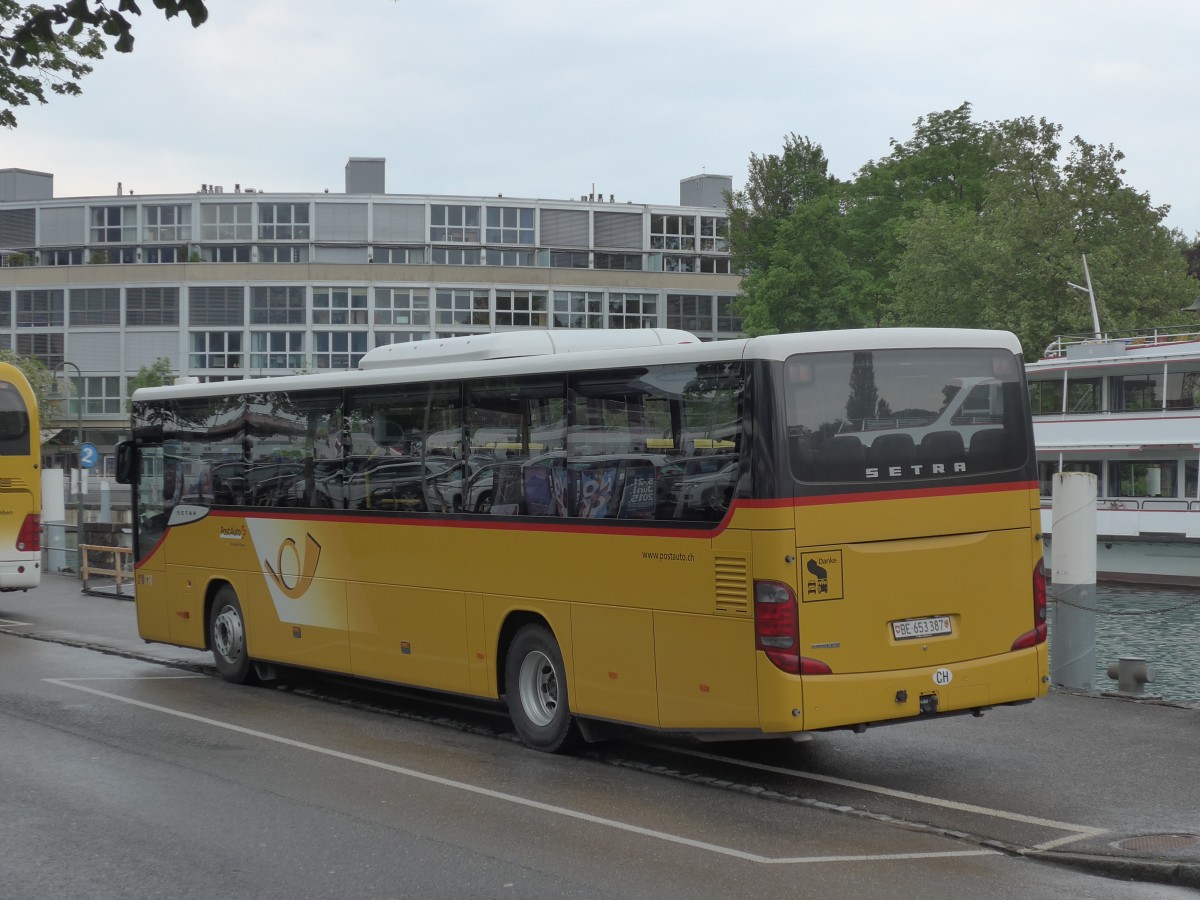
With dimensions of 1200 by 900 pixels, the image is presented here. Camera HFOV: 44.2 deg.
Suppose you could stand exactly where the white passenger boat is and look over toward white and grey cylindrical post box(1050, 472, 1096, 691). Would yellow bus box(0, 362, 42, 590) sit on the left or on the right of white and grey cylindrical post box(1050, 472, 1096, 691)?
right

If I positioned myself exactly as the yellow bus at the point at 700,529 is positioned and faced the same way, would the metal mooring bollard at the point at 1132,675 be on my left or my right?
on my right

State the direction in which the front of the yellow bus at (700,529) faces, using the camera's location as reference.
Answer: facing away from the viewer and to the left of the viewer

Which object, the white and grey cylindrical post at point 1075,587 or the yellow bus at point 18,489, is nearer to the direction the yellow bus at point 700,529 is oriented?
the yellow bus

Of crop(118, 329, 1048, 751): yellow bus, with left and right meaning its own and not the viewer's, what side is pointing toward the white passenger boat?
right

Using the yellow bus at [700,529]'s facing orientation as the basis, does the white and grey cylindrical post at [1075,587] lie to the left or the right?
on its right
